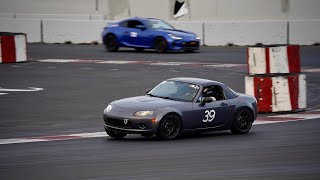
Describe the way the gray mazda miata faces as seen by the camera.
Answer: facing the viewer and to the left of the viewer

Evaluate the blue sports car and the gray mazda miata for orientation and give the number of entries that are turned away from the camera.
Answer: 0

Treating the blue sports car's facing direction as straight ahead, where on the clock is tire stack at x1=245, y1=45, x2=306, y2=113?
The tire stack is roughly at 1 o'clock from the blue sports car.

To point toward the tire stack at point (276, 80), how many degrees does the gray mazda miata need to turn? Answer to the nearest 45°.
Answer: approximately 180°

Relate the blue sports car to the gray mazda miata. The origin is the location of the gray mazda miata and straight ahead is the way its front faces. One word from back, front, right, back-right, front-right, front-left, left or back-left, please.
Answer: back-right

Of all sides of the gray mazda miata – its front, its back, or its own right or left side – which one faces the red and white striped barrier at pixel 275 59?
back

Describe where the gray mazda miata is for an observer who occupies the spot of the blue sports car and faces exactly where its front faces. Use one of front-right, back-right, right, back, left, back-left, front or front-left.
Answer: front-right

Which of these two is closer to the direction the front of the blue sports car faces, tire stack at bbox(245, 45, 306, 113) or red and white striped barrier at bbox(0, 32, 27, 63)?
the tire stack

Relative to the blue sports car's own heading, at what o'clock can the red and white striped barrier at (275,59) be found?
The red and white striped barrier is roughly at 1 o'clock from the blue sports car.
